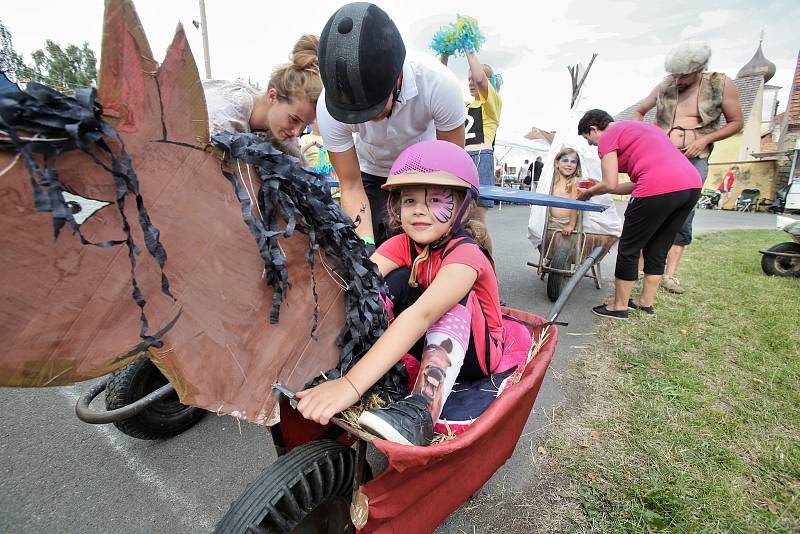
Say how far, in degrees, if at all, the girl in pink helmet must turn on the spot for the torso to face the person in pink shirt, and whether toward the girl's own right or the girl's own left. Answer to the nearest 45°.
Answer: approximately 180°

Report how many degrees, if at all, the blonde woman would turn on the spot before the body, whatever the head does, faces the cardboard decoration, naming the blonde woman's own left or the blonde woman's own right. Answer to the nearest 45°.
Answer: approximately 45° to the blonde woman's own right

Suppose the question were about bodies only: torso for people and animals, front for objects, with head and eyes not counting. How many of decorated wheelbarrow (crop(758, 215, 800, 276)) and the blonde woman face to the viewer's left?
1

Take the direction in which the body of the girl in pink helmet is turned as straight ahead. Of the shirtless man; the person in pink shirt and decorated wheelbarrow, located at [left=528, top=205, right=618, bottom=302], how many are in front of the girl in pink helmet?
0

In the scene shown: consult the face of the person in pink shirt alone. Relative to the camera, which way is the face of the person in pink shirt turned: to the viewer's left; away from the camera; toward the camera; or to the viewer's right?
to the viewer's left

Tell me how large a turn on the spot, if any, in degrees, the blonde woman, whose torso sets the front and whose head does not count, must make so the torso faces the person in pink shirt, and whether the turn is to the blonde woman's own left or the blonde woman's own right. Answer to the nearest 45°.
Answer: approximately 45° to the blonde woman's own left

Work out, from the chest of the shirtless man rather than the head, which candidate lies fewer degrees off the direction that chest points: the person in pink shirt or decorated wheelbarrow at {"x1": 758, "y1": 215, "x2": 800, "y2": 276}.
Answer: the person in pink shirt

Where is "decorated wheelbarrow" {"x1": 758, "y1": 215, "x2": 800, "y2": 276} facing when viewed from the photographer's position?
facing to the left of the viewer

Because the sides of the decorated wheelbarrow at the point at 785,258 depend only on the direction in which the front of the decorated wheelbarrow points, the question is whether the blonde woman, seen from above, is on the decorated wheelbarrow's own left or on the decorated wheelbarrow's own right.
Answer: on the decorated wheelbarrow's own left

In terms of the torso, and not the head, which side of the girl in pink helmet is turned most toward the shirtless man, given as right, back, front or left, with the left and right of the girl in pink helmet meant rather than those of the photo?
back

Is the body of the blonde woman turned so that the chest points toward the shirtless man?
no

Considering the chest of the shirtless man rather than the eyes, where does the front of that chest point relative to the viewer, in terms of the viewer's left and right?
facing the viewer and to the left of the viewer

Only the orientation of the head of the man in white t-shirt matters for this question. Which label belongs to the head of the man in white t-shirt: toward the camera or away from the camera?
toward the camera

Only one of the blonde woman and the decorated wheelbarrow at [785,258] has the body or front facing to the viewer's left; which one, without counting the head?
the decorated wheelbarrow

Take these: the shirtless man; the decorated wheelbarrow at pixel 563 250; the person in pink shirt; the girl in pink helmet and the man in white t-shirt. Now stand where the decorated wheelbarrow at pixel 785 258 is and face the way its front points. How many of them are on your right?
0
